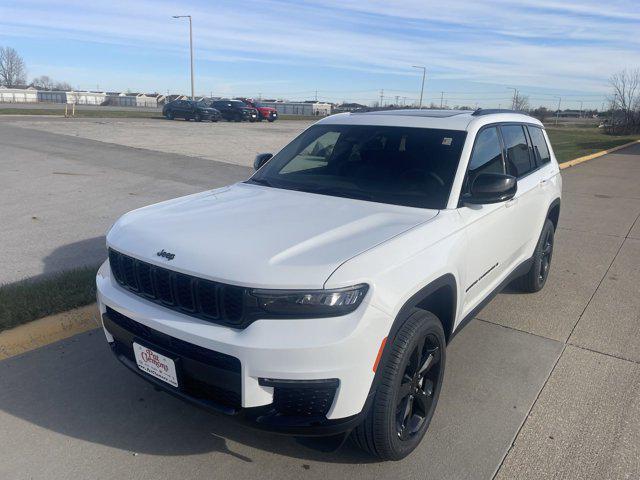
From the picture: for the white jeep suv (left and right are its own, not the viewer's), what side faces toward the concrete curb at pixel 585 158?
back

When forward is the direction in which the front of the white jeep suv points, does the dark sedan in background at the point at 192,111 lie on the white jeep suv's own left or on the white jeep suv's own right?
on the white jeep suv's own right

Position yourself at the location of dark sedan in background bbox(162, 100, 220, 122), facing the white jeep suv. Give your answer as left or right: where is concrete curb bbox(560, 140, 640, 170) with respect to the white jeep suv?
left

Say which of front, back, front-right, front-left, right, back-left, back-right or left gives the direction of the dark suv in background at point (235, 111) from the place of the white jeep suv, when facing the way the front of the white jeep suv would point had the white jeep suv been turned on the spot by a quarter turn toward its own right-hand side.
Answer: front-right

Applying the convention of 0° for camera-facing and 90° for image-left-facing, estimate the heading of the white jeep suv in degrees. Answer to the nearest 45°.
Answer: approximately 45°

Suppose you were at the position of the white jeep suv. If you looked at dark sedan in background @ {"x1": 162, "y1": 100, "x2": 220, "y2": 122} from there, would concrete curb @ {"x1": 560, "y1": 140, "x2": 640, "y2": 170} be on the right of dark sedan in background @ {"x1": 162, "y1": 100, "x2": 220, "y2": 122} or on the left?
right
